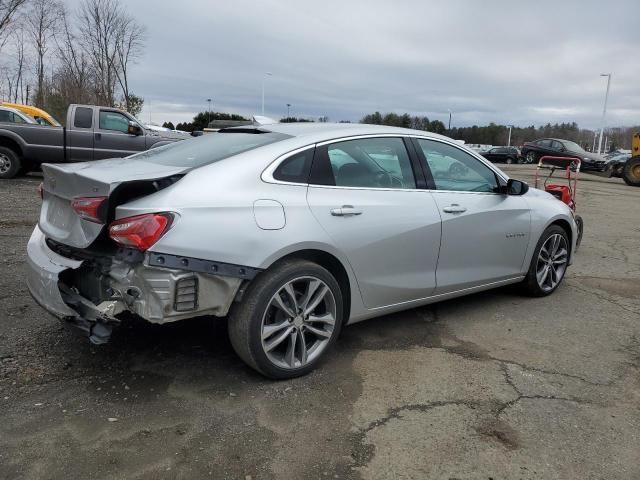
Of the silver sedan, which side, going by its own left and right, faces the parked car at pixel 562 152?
front

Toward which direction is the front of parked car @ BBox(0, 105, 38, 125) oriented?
to the viewer's right

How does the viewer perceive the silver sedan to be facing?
facing away from the viewer and to the right of the viewer

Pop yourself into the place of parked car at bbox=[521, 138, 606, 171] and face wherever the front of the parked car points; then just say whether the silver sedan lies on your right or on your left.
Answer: on your right

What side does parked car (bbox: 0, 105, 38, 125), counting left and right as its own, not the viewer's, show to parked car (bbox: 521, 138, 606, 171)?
front

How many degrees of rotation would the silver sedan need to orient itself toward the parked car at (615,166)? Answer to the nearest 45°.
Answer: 0° — it already faces it

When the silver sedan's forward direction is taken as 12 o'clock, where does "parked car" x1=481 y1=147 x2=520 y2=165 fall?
The parked car is roughly at 11 o'clock from the silver sedan.

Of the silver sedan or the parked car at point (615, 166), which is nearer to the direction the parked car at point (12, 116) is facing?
the parked car

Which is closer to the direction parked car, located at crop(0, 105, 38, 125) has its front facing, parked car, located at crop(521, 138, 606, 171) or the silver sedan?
the parked car

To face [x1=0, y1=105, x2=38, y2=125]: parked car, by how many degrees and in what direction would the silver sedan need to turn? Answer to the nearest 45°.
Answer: approximately 90° to its left

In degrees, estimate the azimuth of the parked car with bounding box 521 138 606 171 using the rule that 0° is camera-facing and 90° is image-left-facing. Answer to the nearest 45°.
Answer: approximately 315°

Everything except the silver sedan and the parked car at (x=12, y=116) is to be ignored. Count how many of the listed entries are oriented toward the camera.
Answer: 0
